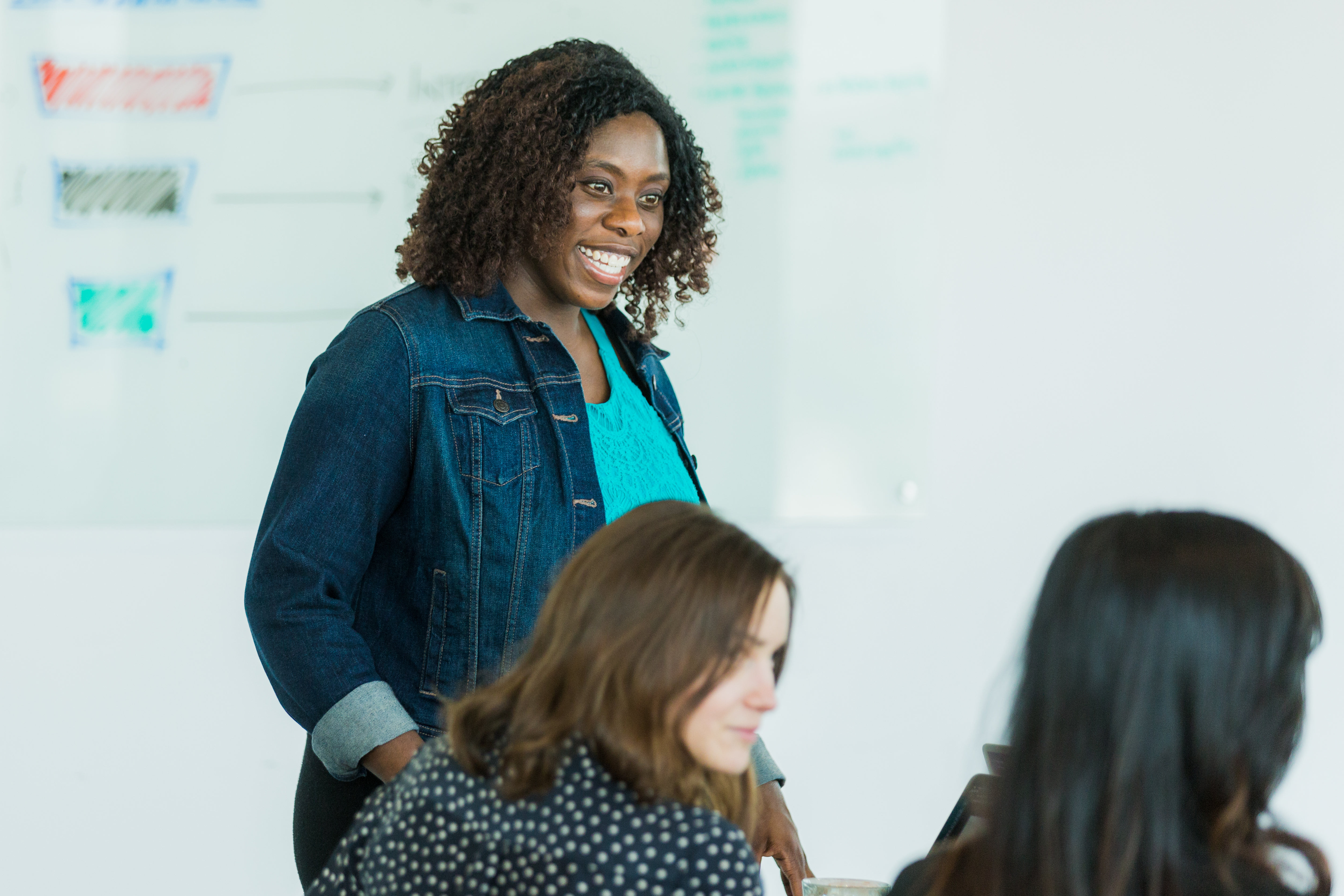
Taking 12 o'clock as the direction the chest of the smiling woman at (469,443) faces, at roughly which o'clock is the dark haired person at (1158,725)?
The dark haired person is roughly at 12 o'clock from the smiling woman.

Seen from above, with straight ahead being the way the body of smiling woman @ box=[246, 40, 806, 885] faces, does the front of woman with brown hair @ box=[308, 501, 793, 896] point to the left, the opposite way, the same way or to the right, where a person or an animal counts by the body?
to the left

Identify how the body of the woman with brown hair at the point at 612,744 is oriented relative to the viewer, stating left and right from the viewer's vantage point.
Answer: facing away from the viewer and to the right of the viewer

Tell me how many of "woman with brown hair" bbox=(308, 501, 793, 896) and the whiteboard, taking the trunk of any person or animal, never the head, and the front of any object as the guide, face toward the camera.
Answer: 1

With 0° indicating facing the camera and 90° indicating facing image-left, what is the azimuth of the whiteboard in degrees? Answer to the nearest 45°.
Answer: approximately 0°

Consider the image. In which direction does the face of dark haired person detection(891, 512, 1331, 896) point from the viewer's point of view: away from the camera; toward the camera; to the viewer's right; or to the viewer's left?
away from the camera

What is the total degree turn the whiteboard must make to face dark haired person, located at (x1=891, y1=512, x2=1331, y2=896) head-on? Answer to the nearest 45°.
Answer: approximately 45° to its left

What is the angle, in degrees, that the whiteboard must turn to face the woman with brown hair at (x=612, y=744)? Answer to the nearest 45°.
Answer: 0° — it already faces them

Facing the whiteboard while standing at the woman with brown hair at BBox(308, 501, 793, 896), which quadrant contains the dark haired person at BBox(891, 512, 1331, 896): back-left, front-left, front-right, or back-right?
back-right
